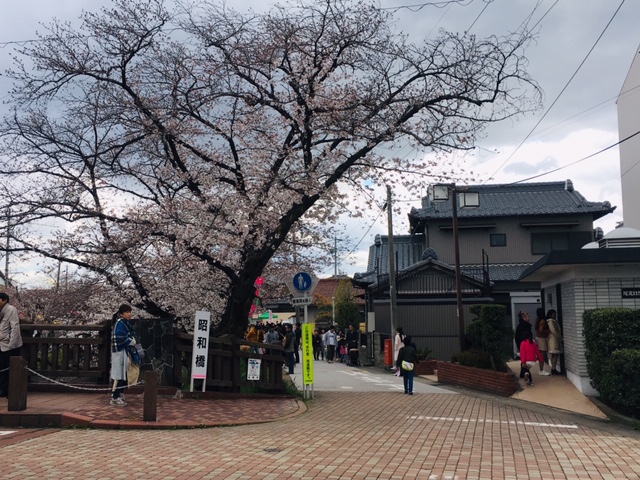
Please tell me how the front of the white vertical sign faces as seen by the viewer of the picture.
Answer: facing the viewer

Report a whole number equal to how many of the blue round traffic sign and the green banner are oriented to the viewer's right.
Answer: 0

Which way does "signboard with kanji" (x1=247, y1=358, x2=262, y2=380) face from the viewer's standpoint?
toward the camera

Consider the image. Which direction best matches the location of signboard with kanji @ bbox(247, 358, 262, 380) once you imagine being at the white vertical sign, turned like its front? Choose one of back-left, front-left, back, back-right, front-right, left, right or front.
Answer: back-left

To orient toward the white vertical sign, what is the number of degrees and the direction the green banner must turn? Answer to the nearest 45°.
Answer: approximately 45° to its right

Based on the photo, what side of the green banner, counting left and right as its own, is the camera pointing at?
front

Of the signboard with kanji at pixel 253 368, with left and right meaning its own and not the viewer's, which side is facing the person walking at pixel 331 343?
back

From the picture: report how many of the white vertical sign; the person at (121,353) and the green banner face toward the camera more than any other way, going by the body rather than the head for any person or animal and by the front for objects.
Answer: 2

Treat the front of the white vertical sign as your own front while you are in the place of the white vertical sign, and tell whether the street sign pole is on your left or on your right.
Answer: on your left

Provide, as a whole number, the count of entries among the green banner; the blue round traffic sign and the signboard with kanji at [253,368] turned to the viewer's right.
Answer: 0

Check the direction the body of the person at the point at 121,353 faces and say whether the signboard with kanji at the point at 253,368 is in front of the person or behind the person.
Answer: in front

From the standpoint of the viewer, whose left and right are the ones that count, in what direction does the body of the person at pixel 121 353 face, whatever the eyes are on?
facing to the right of the viewer
